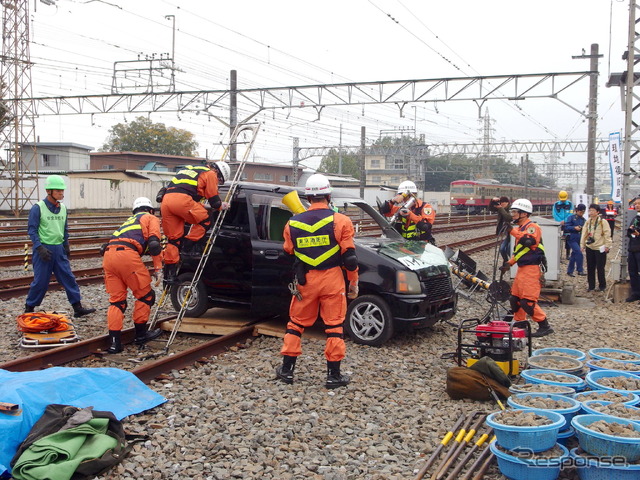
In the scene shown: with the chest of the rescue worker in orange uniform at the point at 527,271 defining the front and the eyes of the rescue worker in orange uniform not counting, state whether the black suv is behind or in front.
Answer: in front

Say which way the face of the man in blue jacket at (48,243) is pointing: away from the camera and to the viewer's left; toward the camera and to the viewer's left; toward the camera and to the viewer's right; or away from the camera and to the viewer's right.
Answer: toward the camera and to the viewer's right

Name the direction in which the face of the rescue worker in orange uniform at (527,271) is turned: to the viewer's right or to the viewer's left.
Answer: to the viewer's left

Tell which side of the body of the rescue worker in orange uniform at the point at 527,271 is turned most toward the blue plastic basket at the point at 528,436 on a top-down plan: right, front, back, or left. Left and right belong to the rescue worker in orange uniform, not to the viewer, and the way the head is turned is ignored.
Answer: left

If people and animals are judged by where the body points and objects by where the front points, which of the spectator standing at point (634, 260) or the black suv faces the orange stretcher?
the spectator standing

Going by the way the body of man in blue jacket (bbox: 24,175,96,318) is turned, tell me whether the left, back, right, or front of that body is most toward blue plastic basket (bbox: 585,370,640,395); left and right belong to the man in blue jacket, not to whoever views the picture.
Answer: front

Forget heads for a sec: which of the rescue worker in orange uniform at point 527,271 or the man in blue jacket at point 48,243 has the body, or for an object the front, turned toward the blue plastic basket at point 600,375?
the man in blue jacket

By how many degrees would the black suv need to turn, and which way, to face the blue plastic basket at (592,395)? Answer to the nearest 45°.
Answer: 0° — it already faces it

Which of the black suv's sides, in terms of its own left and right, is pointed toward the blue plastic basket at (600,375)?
front

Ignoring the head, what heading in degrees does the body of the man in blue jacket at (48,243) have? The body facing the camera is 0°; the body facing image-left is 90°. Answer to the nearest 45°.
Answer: approximately 315°

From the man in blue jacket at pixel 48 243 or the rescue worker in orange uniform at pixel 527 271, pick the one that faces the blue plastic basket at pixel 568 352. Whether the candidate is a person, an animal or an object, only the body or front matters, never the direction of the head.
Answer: the man in blue jacket

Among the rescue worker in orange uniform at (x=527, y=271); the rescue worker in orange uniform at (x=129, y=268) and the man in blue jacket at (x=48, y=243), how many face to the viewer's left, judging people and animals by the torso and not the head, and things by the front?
1

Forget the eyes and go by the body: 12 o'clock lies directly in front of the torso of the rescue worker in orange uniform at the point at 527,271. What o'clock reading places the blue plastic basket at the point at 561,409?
The blue plastic basket is roughly at 9 o'clock from the rescue worker in orange uniform.

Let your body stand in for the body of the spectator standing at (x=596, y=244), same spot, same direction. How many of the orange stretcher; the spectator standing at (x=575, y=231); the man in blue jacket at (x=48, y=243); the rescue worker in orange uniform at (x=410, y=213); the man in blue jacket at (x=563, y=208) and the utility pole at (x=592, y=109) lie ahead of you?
3
